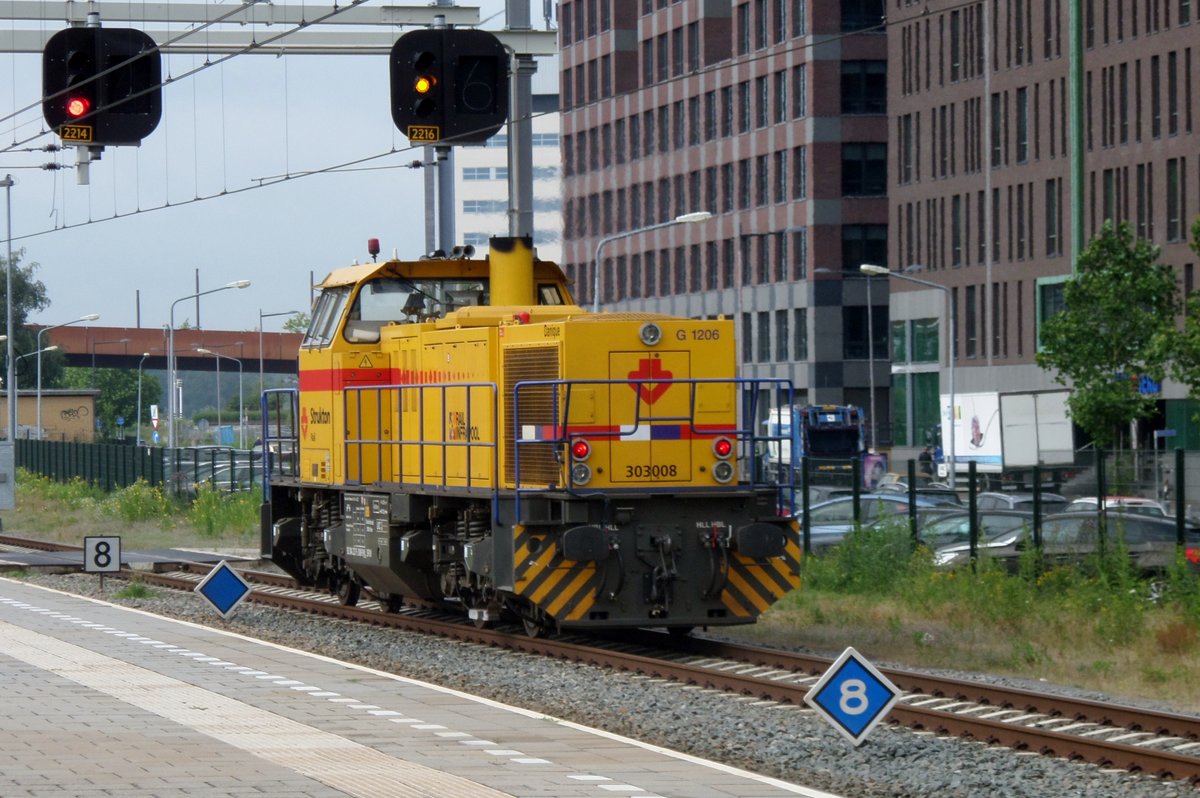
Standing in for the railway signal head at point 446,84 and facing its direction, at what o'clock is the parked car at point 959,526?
The parked car is roughly at 8 o'clock from the railway signal head.

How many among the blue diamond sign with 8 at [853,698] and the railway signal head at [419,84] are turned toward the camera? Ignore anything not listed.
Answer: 2

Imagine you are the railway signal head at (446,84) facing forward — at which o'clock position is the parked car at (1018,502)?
The parked car is roughly at 8 o'clock from the railway signal head.

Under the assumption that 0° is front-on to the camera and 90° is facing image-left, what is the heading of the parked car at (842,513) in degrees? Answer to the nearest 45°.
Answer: approximately 45°

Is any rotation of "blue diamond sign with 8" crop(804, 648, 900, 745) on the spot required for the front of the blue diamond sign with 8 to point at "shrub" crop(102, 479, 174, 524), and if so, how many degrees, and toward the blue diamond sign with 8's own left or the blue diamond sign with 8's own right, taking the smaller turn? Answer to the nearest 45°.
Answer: approximately 135° to the blue diamond sign with 8's own right

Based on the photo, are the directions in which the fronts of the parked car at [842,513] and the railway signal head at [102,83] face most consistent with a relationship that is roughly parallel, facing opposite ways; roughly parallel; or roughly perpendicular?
roughly perpendicular

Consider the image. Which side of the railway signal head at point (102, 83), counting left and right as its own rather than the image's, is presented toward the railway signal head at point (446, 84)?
left

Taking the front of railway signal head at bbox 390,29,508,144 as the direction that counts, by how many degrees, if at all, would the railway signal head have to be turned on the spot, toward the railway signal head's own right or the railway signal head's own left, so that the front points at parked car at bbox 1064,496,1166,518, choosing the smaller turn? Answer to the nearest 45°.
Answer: approximately 90° to the railway signal head's own left

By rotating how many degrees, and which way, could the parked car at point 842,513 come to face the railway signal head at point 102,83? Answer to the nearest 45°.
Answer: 0° — it already faces it

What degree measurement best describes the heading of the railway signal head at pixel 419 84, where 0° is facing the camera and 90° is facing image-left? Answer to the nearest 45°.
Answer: approximately 0°
